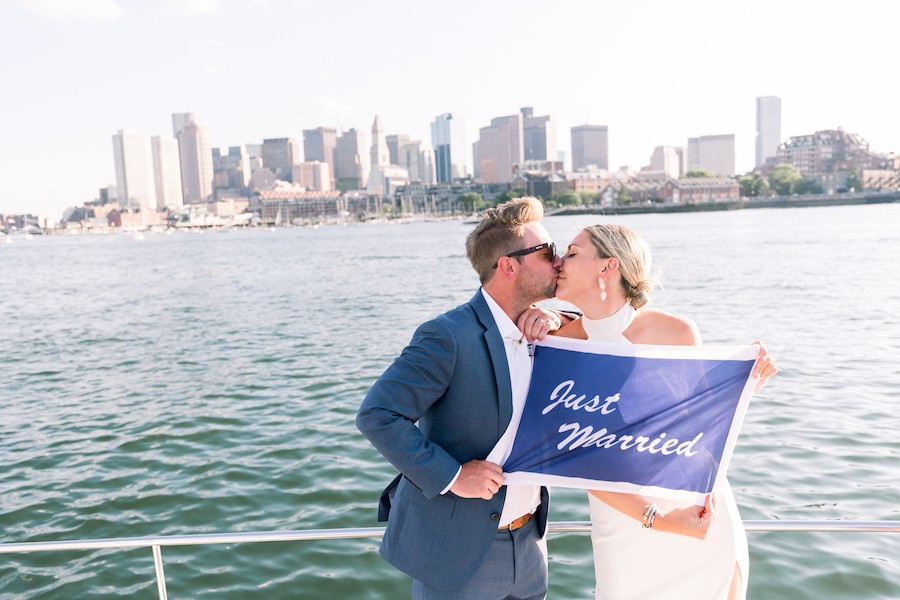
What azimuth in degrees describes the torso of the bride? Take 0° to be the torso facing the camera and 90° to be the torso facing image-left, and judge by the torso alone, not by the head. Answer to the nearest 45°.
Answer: approximately 45°

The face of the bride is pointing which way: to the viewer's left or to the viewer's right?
to the viewer's left

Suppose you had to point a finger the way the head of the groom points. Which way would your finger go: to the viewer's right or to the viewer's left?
to the viewer's right
